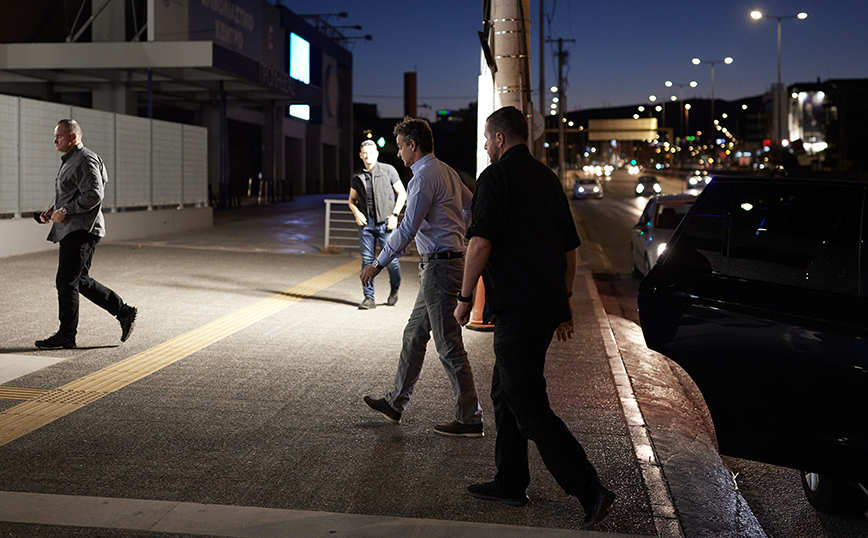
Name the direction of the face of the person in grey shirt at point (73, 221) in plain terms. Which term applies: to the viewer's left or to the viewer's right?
to the viewer's left

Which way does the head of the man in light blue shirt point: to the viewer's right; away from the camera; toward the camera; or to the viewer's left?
to the viewer's left

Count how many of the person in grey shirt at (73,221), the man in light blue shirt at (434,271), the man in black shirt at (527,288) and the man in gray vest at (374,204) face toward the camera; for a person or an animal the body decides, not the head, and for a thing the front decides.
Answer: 1

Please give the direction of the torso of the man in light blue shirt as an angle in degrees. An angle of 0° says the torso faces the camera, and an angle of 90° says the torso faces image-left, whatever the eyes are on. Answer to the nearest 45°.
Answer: approximately 90°

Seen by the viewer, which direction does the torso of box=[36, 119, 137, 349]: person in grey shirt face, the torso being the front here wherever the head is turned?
to the viewer's left

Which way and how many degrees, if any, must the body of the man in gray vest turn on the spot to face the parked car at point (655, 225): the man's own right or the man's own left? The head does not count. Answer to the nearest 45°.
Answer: approximately 135° to the man's own left

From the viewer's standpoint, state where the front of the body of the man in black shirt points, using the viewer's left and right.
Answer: facing away from the viewer and to the left of the viewer

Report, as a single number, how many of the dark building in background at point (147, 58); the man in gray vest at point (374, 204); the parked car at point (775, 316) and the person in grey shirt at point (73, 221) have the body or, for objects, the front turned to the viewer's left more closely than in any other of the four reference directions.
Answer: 1
